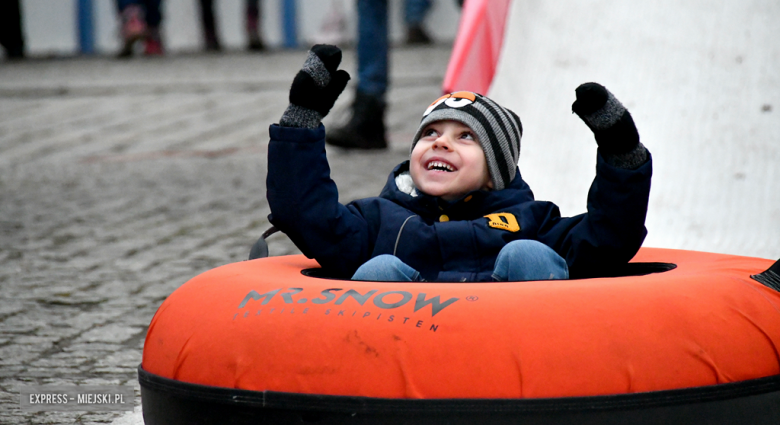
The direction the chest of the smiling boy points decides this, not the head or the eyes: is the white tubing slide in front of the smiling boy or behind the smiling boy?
behind

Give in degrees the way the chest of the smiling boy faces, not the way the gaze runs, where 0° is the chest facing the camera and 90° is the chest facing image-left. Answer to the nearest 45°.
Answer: approximately 0°

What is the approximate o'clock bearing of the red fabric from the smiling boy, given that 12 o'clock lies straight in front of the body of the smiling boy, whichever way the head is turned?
The red fabric is roughly at 6 o'clock from the smiling boy.
